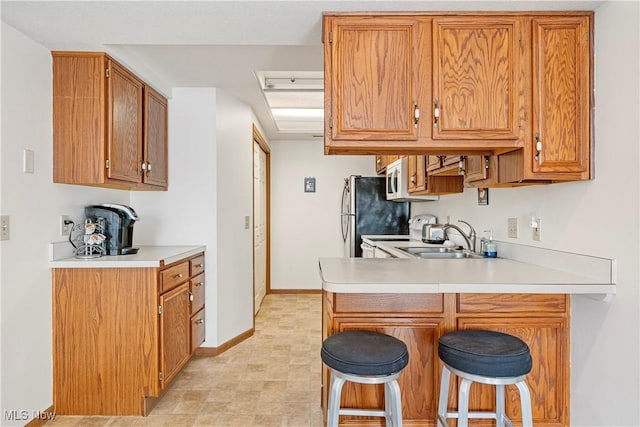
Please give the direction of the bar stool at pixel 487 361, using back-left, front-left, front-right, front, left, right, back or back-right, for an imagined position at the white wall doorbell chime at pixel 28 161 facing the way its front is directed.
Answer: front

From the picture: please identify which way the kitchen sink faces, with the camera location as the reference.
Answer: facing to the left of the viewer

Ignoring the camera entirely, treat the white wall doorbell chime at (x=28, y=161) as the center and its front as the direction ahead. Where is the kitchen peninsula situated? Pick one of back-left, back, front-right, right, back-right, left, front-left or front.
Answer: front

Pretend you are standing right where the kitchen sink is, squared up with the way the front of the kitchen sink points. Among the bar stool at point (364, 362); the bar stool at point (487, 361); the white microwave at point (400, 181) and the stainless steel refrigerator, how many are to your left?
2

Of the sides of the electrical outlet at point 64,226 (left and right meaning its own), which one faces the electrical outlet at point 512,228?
front

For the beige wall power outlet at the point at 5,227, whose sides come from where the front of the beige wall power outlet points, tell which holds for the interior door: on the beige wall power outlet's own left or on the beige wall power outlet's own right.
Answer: on the beige wall power outlet's own left

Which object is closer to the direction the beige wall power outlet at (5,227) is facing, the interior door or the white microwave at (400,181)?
the white microwave

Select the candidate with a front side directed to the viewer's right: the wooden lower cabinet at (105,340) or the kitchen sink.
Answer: the wooden lower cabinet

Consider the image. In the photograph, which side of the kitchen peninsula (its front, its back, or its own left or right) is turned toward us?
front

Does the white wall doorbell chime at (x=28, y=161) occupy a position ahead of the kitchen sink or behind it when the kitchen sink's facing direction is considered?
ahead

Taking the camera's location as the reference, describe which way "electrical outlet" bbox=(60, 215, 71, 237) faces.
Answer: facing the viewer and to the right of the viewer
